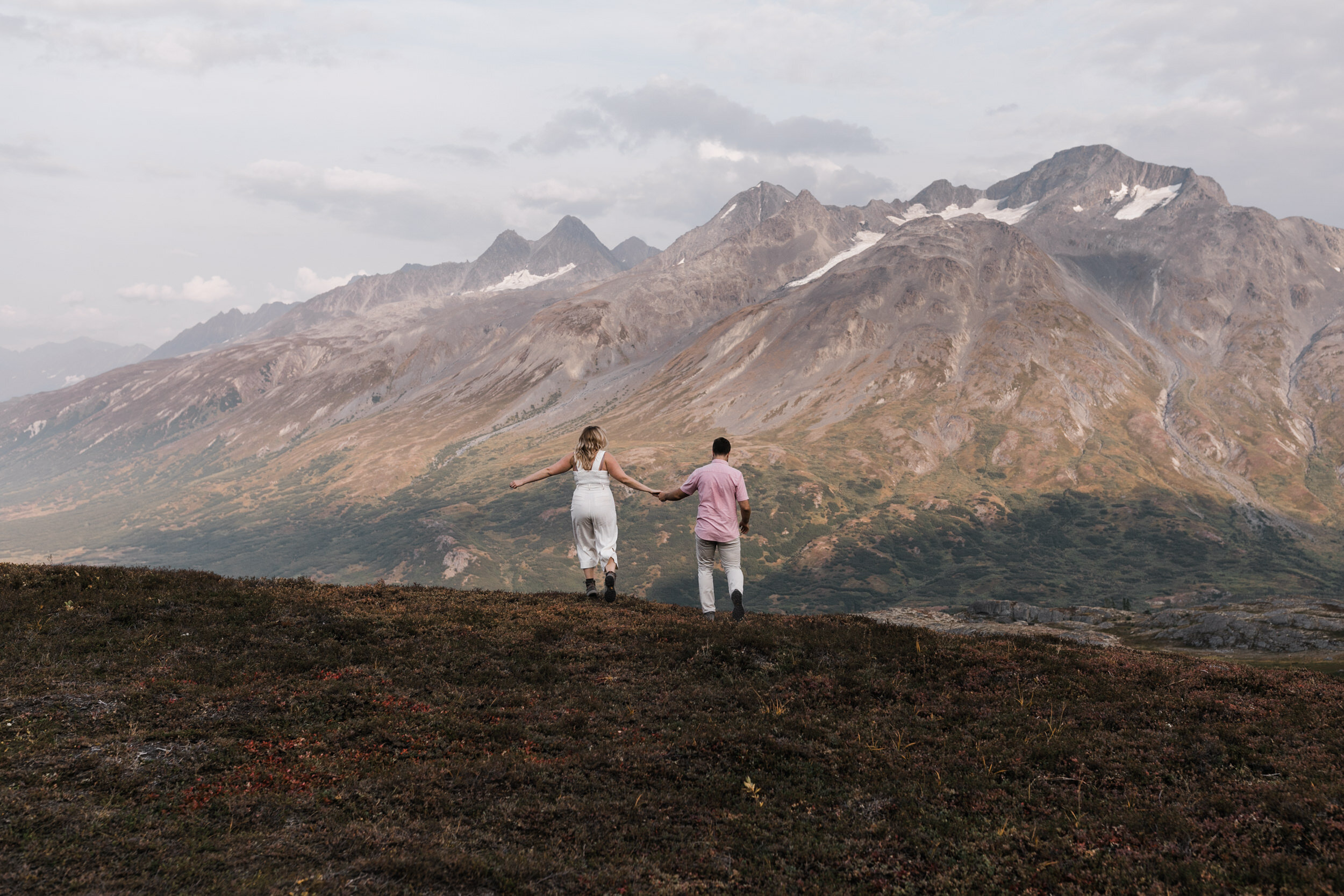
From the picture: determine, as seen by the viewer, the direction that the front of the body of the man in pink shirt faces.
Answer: away from the camera

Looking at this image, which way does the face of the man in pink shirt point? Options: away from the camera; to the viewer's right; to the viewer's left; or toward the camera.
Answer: away from the camera

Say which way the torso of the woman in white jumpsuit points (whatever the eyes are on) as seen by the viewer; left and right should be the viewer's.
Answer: facing away from the viewer

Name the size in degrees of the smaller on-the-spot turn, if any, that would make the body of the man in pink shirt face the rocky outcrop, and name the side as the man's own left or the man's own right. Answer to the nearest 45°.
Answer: approximately 45° to the man's own right

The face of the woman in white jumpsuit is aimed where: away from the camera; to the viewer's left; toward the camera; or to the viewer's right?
away from the camera

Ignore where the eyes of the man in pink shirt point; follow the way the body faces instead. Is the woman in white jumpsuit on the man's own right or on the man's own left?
on the man's own left

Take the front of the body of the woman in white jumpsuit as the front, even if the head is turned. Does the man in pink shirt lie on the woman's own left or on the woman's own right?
on the woman's own right

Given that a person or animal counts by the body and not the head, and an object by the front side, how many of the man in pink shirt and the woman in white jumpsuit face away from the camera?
2

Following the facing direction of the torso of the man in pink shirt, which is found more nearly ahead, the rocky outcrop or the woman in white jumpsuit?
the rocky outcrop
